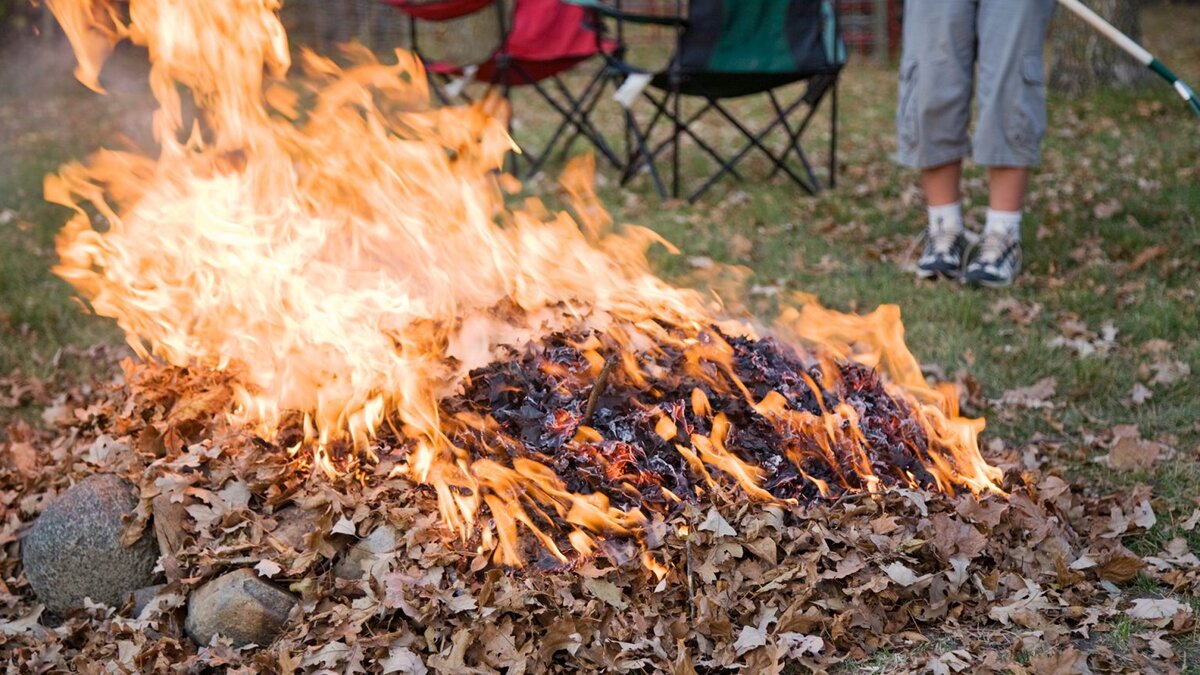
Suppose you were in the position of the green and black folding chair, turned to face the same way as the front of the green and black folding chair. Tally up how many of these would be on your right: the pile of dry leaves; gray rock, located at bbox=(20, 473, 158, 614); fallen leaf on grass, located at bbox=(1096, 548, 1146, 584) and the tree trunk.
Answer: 1

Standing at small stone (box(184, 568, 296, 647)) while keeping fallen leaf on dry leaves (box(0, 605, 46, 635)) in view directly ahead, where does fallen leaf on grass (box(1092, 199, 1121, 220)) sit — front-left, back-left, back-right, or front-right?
back-right

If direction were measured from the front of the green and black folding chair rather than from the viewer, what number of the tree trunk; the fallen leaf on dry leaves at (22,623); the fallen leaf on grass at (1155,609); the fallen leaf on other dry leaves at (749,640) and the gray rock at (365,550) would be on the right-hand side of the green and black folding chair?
1
